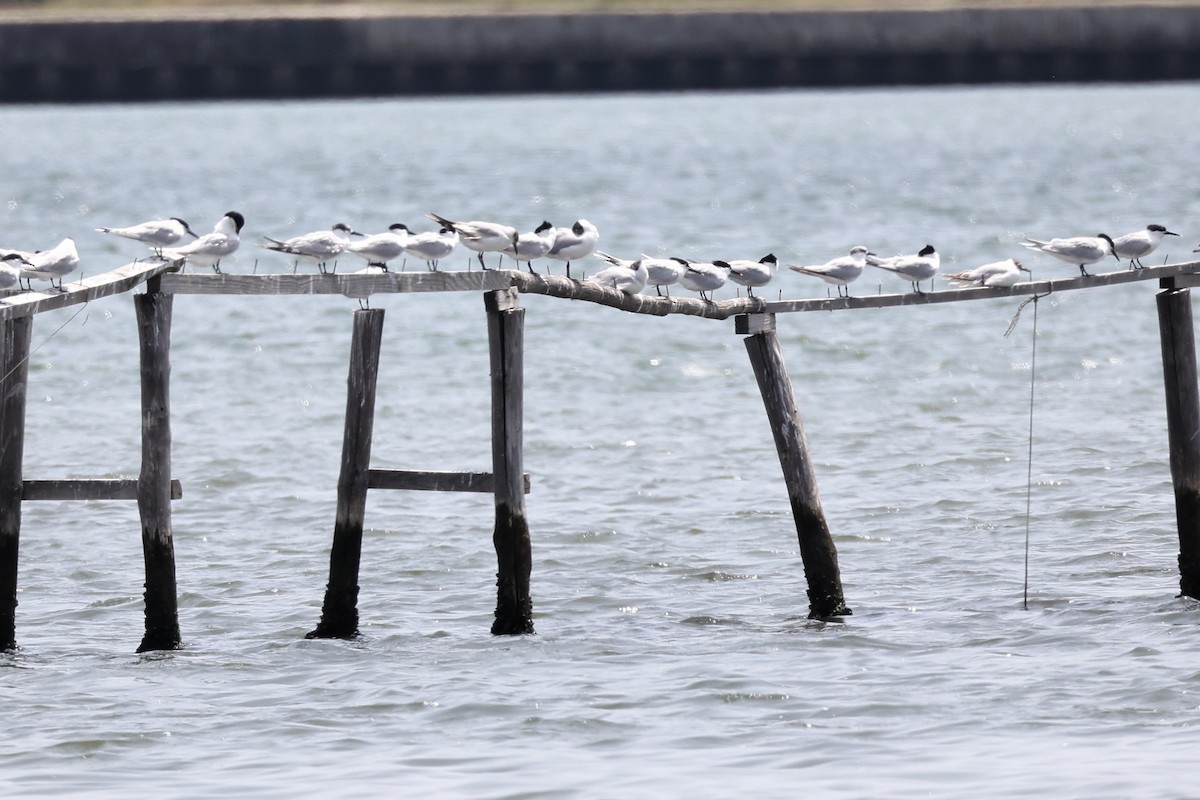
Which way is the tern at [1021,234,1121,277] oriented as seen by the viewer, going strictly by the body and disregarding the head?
to the viewer's right

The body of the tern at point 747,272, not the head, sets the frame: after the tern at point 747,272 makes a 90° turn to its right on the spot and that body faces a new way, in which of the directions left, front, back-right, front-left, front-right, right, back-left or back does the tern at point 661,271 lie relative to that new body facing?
front-right

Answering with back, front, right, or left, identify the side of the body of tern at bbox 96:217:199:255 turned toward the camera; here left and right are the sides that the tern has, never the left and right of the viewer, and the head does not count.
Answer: right

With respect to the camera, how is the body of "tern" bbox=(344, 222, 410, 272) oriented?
to the viewer's right

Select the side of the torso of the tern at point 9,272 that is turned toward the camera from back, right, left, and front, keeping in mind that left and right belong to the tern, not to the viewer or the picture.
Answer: right

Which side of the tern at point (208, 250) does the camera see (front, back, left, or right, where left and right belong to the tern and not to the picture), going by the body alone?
right

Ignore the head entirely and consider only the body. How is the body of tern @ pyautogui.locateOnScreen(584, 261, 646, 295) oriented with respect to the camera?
to the viewer's right

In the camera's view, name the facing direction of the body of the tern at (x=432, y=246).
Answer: to the viewer's right

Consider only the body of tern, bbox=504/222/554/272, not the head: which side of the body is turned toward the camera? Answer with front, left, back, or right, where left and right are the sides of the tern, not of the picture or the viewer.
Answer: right

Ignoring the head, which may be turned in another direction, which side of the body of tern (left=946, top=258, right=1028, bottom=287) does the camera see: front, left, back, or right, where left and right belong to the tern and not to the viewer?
right

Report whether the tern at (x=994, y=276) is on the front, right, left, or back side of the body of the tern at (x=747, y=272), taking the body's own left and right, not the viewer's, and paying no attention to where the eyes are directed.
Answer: front

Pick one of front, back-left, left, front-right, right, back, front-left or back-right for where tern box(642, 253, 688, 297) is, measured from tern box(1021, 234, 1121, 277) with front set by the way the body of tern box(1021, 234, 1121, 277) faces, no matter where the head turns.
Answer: back-right

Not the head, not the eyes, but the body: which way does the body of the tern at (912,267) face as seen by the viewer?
to the viewer's right

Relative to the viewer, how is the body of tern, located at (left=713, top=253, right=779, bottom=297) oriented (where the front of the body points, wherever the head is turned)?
to the viewer's right

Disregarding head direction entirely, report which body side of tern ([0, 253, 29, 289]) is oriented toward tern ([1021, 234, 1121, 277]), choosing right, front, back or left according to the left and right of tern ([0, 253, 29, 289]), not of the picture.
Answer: front

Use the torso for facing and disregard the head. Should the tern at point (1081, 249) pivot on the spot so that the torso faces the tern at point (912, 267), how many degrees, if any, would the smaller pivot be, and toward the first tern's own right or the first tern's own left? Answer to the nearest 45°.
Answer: approximately 135° to the first tern's own right

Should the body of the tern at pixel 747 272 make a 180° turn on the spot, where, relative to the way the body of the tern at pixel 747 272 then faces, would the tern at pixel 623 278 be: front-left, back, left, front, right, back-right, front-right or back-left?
front-left

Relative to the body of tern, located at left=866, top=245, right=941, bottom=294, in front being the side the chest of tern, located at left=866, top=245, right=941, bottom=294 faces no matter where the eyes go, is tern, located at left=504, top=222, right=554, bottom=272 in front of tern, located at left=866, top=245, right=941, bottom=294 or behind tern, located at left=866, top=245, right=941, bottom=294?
behind

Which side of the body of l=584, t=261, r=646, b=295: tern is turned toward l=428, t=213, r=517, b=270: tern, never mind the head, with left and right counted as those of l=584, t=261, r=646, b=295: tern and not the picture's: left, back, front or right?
back
